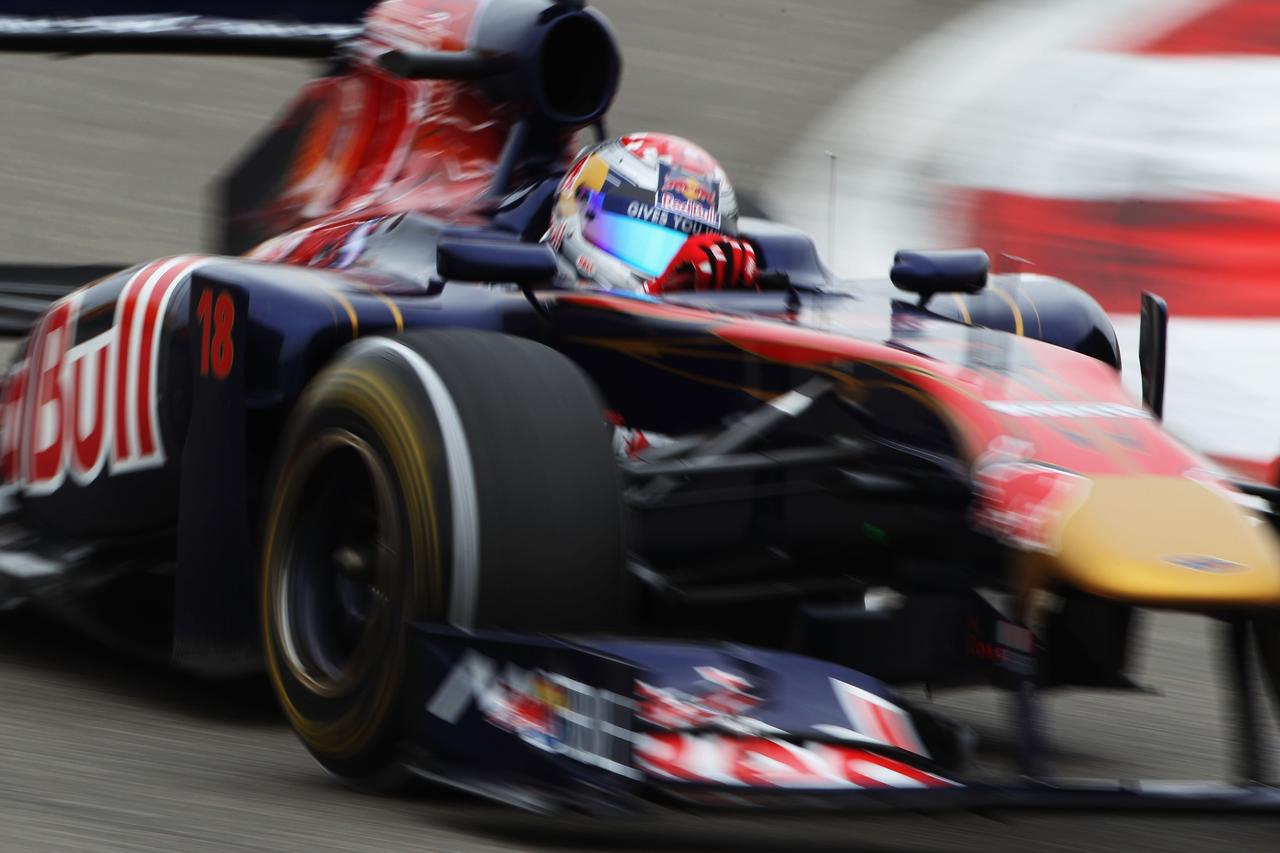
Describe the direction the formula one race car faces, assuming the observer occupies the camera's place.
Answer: facing the viewer and to the right of the viewer
